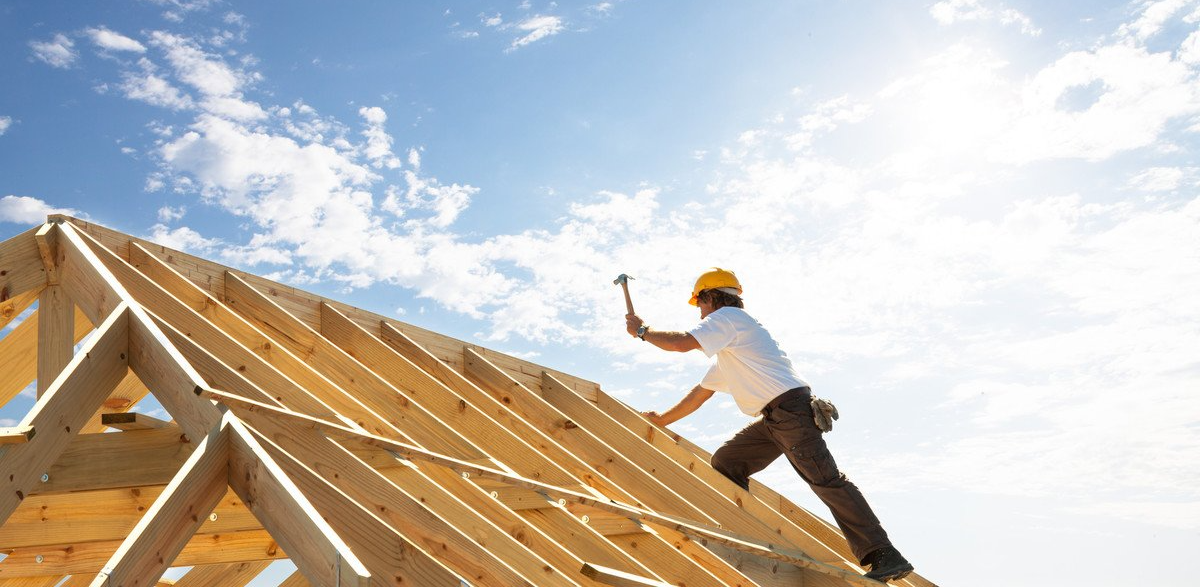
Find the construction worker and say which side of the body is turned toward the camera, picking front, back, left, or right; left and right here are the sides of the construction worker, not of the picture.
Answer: left
